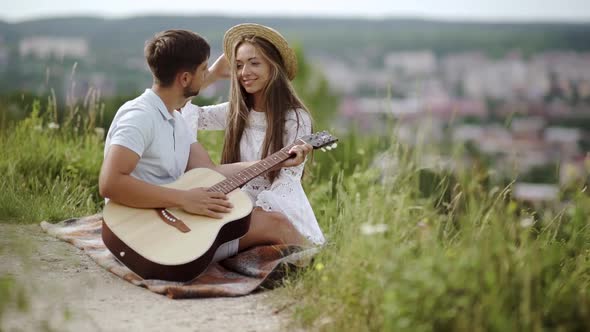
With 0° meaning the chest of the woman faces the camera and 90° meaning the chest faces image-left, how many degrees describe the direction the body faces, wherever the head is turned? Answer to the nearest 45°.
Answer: approximately 45°

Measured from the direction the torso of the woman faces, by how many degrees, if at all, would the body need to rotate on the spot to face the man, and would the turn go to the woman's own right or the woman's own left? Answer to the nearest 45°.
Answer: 0° — they already face them
